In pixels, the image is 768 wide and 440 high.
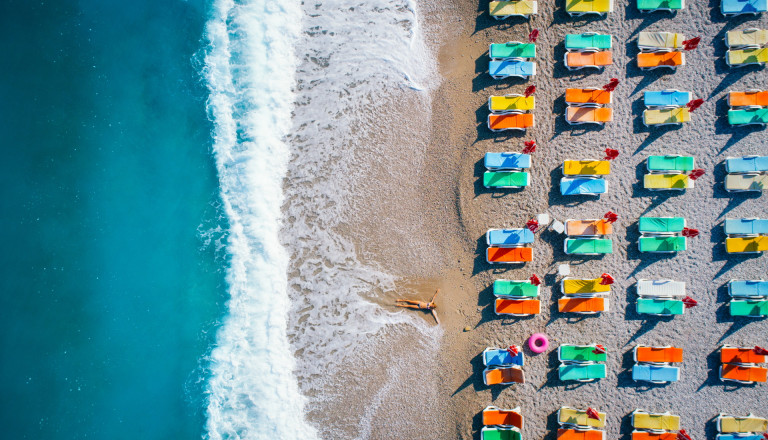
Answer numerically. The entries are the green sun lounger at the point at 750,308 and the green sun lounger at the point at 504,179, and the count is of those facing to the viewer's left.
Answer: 2

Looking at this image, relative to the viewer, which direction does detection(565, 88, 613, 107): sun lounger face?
to the viewer's left

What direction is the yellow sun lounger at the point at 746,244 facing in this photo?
to the viewer's left

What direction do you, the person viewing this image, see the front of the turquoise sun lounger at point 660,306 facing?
facing to the left of the viewer

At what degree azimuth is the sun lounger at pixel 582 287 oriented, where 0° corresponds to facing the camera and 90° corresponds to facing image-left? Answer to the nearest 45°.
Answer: approximately 90°

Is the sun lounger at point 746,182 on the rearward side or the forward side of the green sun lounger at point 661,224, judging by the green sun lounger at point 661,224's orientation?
on the rearward side

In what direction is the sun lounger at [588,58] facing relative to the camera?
to the viewer's left
